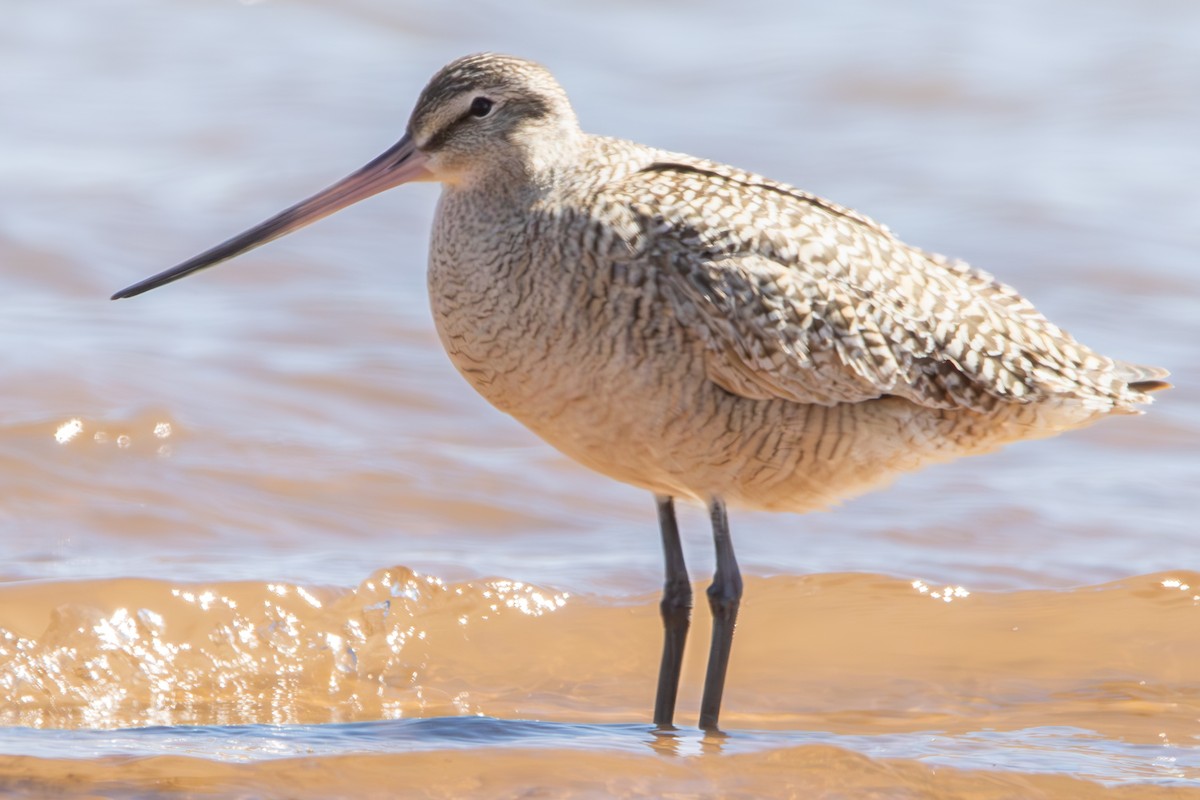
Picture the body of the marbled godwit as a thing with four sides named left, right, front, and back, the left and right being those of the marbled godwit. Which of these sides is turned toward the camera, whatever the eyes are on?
left
